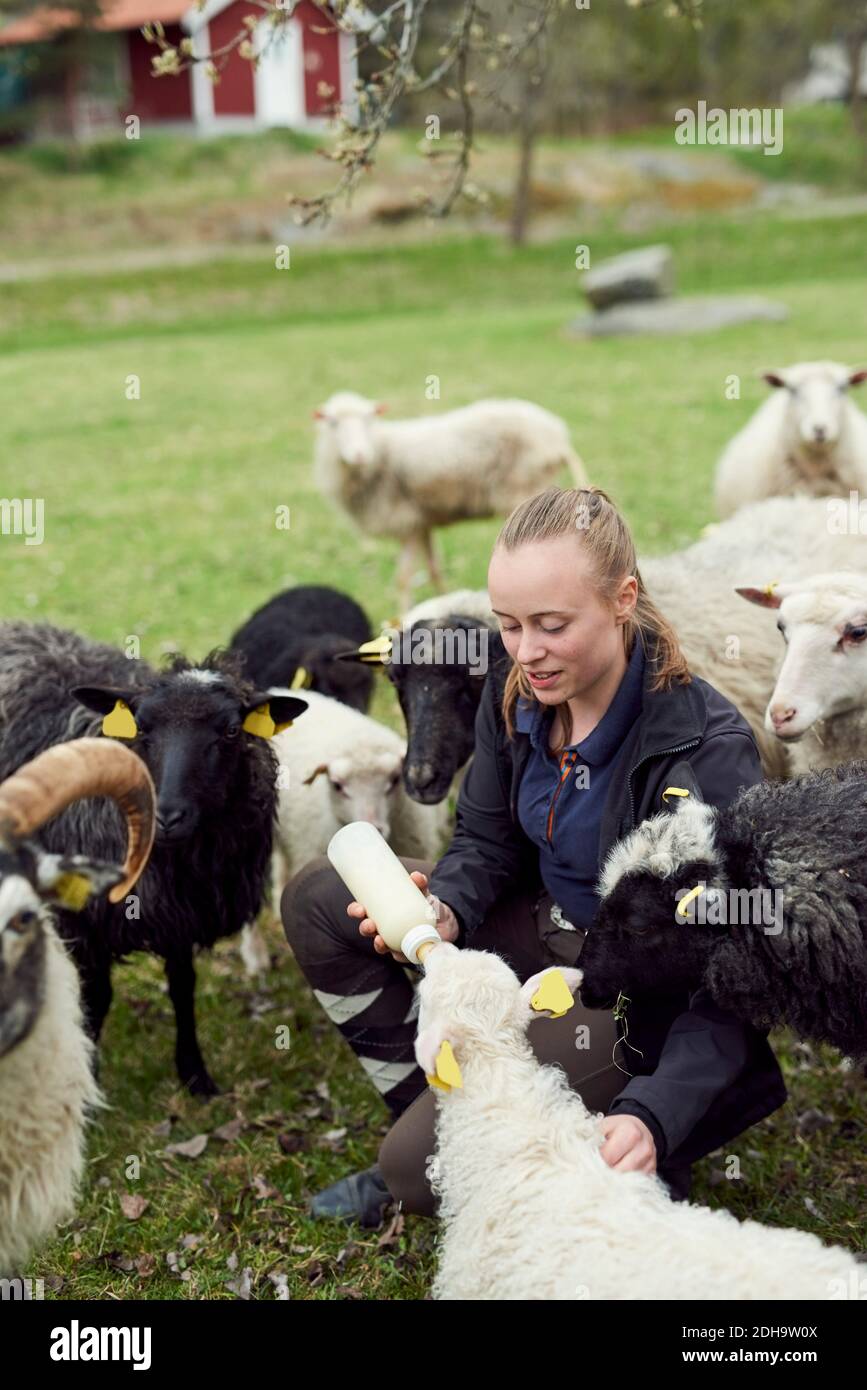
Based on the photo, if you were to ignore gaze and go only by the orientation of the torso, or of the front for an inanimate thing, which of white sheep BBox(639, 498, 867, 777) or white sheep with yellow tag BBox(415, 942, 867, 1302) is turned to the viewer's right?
the white sheep

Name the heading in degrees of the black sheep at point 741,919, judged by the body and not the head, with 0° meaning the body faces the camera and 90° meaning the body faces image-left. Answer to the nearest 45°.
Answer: approximately 90°

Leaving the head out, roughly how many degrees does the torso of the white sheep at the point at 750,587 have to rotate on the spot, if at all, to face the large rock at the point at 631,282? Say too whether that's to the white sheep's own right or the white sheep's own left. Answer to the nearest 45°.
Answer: approximately 90° to the white sheep's own left

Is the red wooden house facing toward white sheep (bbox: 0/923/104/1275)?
yes

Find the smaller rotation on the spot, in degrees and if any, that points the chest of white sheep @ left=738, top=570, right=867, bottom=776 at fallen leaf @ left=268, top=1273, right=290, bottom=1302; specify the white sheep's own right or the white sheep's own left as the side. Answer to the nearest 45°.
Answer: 0° — it already faces it

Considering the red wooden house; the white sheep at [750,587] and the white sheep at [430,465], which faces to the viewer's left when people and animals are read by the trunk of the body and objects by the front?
the white sheep at [430,465]

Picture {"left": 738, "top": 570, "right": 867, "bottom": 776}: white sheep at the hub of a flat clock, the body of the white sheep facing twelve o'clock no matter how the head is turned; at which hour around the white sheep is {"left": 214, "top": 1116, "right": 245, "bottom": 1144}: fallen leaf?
The fallen leaf is roughly at 1 o'clock from the white sheep.

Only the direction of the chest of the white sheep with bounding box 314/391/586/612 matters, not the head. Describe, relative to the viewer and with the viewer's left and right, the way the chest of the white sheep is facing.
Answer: facing to the left of the viewer

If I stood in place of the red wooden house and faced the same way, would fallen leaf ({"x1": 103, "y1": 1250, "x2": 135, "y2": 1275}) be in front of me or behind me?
in front

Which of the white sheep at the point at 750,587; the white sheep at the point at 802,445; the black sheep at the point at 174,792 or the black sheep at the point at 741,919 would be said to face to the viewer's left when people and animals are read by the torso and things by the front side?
the black sheep at the point at 741,919
